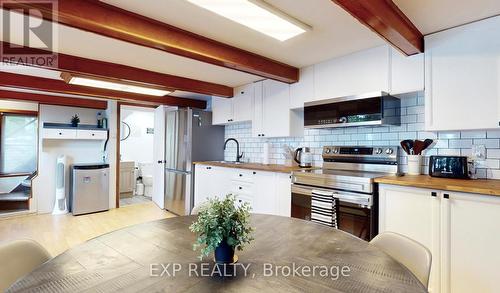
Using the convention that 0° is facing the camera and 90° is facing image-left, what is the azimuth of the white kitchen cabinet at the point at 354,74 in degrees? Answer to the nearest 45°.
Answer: approximately 45°

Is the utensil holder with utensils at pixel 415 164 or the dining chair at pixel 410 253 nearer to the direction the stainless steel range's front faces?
the dining chair

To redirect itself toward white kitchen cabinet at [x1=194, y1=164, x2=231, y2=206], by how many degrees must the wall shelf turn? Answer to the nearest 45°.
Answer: approximately 45° to its left

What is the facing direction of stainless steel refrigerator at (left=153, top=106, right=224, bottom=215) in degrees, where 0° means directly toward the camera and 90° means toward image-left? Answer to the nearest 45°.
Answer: approximately 45°

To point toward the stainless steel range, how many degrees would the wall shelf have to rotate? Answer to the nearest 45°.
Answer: approximately 45° to its left

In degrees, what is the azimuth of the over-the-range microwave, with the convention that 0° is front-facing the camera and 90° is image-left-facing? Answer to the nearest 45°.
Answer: approximately 45°

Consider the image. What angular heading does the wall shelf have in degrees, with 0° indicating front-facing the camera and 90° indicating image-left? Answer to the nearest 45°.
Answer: approximately 0°

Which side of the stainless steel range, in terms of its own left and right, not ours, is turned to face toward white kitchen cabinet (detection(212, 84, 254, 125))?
right
